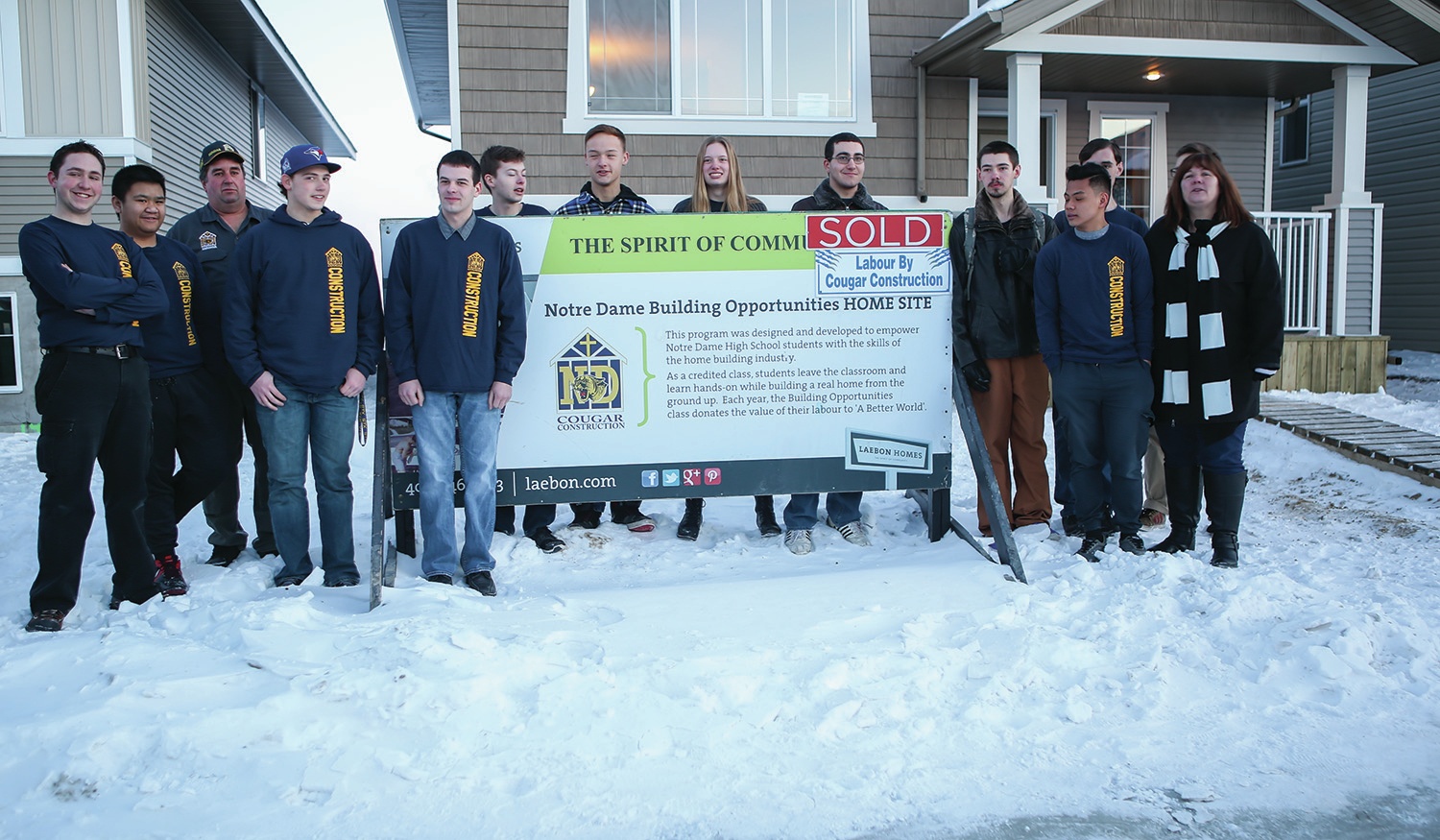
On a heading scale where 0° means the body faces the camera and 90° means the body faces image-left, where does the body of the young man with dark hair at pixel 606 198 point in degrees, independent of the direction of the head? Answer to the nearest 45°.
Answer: approximately 0°

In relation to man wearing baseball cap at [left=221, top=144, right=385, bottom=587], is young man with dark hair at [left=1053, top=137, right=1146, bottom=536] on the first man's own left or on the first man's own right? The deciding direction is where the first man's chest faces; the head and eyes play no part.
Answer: on the first man's own left

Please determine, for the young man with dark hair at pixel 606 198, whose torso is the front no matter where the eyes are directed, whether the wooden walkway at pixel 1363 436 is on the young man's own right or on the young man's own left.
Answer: on the young man's own left

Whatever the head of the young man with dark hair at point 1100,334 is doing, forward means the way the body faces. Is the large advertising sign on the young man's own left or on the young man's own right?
on the young man's own right

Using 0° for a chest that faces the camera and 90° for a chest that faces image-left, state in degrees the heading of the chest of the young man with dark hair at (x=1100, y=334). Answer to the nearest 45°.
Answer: approximately 0°

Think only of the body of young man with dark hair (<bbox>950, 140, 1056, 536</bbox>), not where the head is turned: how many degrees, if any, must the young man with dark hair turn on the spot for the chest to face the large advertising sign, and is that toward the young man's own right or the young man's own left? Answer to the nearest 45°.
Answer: approximately 45° to the young man's own right

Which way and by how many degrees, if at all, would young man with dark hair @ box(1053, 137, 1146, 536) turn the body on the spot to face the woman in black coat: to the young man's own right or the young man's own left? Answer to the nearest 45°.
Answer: approximately 45° to the young man's own left
